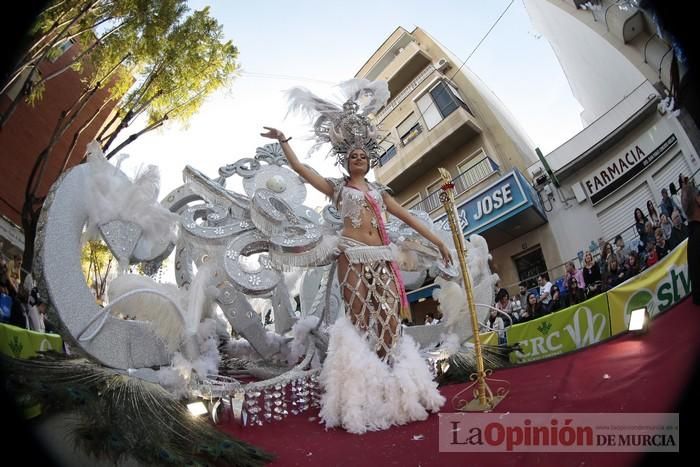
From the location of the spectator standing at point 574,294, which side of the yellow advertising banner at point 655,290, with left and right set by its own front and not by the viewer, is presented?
right

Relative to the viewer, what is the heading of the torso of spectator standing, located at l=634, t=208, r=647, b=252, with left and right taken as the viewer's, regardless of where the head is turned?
facing the viewer and to the left of the viewer

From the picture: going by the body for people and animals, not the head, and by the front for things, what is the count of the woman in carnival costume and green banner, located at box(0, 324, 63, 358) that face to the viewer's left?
0

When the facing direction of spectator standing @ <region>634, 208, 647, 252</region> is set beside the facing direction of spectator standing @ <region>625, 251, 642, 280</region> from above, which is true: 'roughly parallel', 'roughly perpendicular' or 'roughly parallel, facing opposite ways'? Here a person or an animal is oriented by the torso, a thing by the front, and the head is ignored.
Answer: roughly parallel

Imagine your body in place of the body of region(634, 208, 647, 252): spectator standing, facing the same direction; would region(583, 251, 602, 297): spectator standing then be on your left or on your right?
on your right

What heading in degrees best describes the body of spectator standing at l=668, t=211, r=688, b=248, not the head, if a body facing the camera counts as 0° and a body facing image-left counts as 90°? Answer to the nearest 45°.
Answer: approximately 45°

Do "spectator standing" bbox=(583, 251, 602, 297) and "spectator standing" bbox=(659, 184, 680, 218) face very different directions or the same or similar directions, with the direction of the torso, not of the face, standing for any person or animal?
same or similar directions

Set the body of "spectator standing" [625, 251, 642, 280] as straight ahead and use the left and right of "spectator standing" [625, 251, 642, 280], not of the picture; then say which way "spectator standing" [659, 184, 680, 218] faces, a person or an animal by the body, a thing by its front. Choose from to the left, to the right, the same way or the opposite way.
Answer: the same way

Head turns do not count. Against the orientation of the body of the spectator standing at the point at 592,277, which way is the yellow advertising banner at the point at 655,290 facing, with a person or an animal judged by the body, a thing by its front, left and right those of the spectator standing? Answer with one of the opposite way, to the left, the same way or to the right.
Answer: the same way

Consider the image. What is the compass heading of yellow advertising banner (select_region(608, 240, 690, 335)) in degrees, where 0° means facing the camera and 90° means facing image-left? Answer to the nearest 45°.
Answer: approximately 45°

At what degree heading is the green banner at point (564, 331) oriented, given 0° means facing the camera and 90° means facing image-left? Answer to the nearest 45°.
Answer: approximately 45°

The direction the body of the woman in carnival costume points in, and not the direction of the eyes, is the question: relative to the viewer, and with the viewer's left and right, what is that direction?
facing the viewer

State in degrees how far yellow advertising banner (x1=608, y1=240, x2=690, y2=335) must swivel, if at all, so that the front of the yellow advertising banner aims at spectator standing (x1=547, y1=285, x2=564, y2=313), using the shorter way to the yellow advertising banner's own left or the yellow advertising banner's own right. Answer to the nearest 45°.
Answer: approximately 90° to the yellow advertising banner's own right

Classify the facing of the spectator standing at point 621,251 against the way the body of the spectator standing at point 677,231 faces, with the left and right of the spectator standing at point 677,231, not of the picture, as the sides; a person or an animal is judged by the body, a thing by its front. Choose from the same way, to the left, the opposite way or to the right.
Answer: the same way

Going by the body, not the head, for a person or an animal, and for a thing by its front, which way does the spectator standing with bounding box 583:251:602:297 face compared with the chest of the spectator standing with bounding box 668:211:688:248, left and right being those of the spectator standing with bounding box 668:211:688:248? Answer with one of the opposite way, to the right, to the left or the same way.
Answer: the same way

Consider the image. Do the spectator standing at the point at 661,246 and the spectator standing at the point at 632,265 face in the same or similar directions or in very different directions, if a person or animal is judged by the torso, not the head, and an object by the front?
same or similar directions

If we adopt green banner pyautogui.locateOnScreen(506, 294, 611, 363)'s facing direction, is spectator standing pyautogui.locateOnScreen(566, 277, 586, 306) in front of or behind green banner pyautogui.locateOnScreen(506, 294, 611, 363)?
behind
